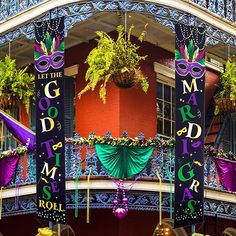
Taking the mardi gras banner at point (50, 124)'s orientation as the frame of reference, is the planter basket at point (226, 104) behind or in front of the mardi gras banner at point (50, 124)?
behind

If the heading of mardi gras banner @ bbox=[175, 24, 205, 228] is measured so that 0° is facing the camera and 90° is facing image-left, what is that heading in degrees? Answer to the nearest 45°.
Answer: approximately 315°

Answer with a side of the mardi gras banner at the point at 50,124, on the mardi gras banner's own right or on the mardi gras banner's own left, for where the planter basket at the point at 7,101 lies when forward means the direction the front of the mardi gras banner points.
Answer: on the mardi gras banner's own right

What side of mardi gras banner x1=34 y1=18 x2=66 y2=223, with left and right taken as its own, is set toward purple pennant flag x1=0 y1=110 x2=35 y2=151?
right

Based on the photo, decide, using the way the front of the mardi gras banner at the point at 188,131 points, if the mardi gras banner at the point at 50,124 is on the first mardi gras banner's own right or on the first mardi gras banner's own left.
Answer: on the first mardi gras banner's own right

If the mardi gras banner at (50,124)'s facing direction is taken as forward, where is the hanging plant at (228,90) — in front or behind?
behind

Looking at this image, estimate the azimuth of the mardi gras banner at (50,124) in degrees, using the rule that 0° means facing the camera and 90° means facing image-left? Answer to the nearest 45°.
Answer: approximately 45°

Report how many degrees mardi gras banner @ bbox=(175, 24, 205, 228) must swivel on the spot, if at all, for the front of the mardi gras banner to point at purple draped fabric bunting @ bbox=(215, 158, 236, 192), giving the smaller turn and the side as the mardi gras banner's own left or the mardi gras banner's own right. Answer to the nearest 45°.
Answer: approximately 90° to the mardi gras banner's own left

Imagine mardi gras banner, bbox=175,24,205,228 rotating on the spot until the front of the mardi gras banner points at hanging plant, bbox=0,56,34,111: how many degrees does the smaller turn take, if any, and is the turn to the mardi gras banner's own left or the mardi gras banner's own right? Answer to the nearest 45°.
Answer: approximately 135° to the mardi gras banner's own right

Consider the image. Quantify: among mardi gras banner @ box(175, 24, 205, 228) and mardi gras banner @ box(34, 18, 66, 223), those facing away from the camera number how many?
0
